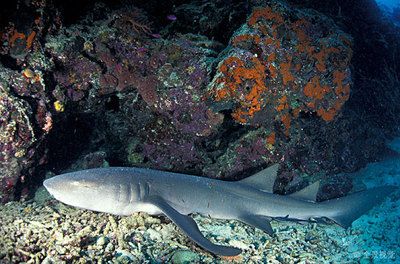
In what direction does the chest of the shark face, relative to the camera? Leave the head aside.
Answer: to the viewer's left
